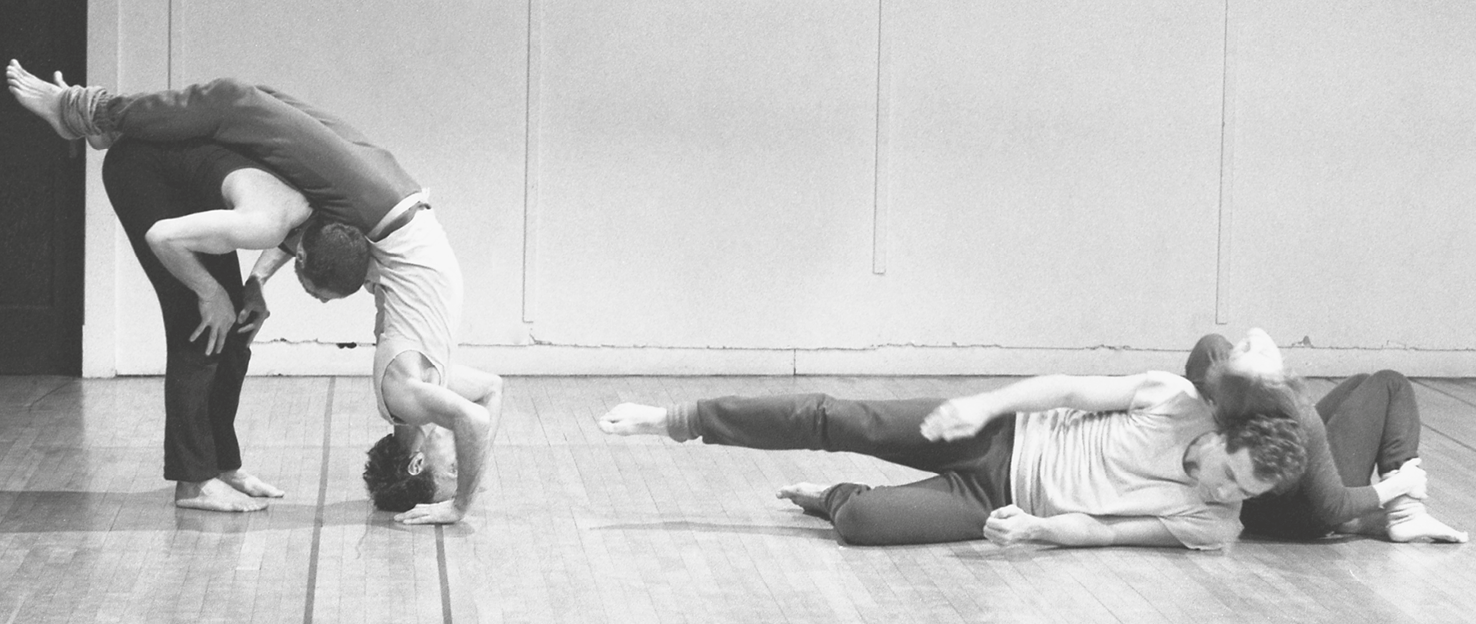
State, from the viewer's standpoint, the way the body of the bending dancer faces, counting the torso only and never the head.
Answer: to the viewer's right

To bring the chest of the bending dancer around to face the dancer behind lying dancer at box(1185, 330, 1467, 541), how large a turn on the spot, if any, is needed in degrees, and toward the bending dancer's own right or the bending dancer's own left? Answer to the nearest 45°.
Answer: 0° — they already face them

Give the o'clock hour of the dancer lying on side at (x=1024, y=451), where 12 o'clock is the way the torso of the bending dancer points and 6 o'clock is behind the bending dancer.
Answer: The dancer lying on side is roughly at 1 o'clock from the bending dancer.
